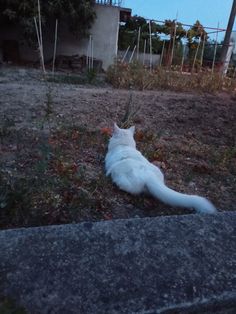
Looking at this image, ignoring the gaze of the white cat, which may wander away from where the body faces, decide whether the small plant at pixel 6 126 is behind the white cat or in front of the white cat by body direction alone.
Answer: in front

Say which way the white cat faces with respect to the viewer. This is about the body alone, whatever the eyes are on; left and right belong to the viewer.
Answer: facing away from the viewer and to the left of the viewer
